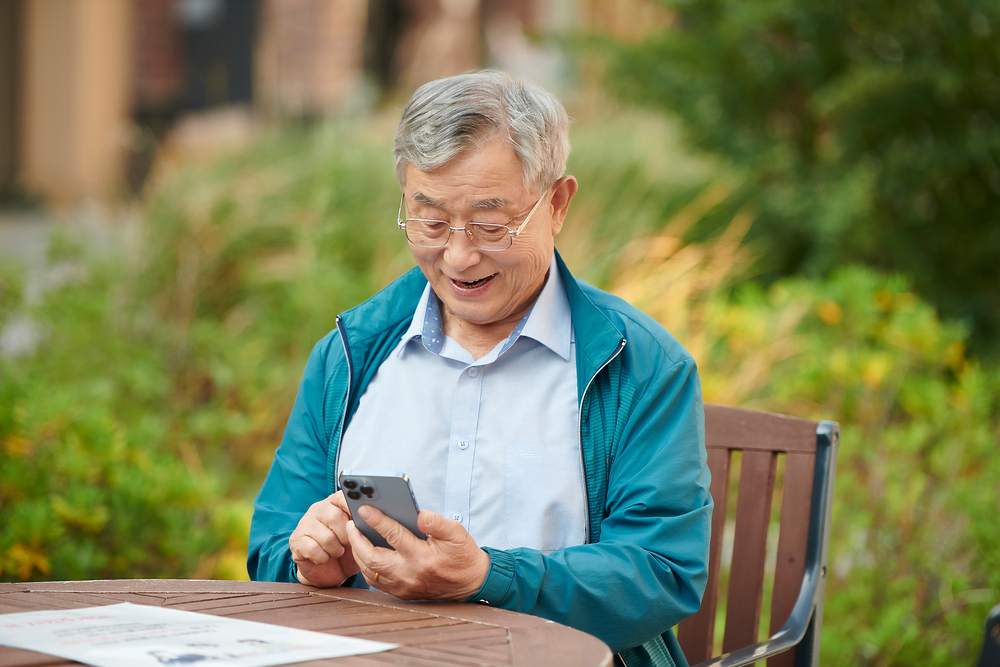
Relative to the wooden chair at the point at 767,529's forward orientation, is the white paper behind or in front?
in front

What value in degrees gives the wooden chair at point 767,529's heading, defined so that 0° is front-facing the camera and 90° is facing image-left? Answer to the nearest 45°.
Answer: approximately 45°

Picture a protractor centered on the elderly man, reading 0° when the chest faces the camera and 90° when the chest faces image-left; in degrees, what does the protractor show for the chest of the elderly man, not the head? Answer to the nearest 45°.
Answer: approximately 45°

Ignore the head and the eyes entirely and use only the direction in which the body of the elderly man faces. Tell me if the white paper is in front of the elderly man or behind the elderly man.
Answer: in front

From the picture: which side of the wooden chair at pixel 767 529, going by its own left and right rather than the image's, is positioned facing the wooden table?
front
